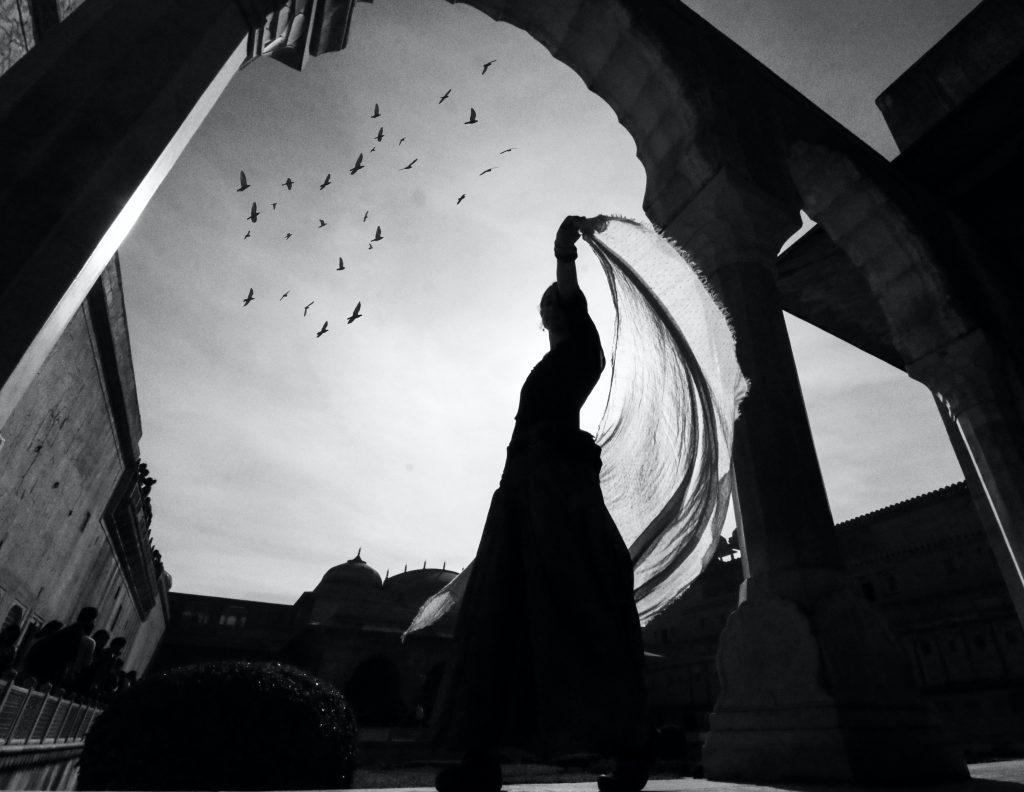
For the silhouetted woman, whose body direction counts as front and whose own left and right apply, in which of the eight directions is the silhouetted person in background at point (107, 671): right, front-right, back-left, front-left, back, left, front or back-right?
front-right

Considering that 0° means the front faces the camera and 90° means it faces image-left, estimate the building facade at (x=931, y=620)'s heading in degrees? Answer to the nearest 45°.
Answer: approximately 45°

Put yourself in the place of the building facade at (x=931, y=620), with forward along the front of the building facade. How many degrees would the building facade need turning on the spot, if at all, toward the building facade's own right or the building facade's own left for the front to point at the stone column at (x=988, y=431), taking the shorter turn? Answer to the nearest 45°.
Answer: approximately 45° to the building facade's own left

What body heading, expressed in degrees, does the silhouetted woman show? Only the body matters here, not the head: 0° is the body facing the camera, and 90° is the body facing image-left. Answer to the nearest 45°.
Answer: approximately 90°

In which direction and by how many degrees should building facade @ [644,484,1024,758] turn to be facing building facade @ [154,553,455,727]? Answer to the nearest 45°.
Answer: approximately 45° to its right

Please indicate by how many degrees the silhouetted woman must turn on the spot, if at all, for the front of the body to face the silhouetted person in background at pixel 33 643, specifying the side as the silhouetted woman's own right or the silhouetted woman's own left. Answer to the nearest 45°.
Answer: approximately 45° to the silhouetted woman's own right

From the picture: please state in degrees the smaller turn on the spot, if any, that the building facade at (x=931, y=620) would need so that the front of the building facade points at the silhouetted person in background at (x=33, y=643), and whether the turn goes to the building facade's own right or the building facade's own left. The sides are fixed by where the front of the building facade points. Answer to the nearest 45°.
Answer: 0° — it already faces them

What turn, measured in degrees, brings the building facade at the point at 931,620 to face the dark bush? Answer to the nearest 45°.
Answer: approximately 45° to its left

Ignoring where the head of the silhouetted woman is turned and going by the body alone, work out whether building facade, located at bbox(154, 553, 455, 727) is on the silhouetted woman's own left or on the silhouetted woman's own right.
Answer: on the silhouetted woman's own right

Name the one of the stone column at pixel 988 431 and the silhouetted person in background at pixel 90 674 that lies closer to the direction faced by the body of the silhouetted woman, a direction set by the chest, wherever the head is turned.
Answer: the silhouetted person in background

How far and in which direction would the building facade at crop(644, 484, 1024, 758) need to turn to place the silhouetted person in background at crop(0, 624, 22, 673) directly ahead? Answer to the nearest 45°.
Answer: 0° — it already faces them
